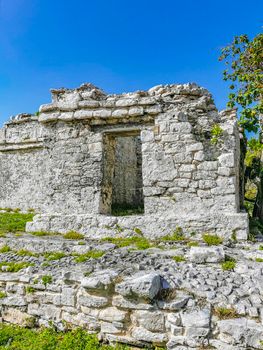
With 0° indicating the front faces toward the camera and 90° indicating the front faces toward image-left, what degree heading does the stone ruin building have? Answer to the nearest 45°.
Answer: approximately 0°
